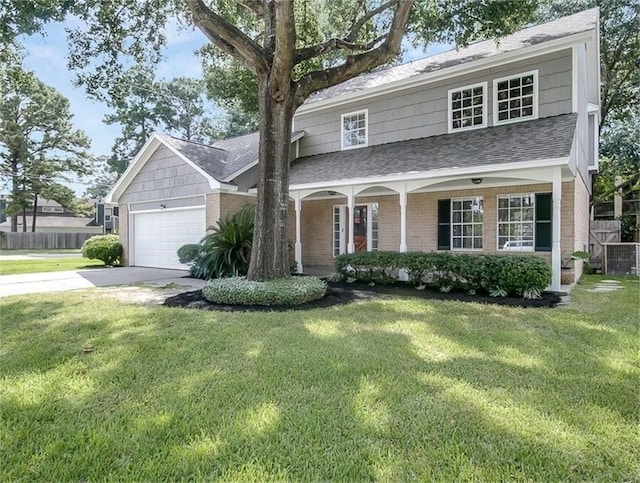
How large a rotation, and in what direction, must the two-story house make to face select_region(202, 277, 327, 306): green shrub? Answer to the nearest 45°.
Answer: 0° — it already faces it

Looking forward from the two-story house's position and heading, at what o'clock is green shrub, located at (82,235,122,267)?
The green shrub is roughly at 2 o'clock from the two-story house.

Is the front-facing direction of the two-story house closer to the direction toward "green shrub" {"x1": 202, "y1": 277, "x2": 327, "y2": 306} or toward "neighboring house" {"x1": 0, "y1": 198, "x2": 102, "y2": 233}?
the green shrub

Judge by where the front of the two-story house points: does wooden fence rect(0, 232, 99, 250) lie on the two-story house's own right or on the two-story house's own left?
on the two-story house's own right

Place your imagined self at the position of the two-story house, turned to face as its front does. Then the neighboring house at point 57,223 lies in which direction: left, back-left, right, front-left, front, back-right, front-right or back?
right

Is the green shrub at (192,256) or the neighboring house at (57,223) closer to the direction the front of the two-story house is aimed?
the green shrub

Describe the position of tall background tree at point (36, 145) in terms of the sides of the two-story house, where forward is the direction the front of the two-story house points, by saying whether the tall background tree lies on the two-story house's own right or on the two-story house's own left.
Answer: on the two-story house's own right

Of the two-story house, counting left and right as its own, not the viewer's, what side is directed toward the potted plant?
left

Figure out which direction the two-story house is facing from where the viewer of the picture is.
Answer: facing the viewer and to the left of the viewer
